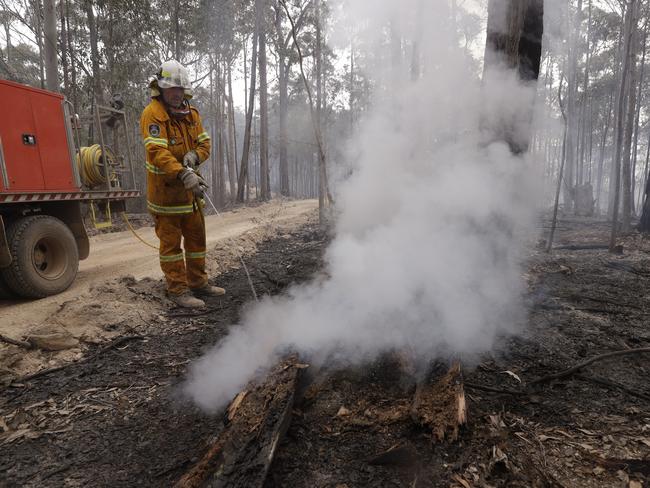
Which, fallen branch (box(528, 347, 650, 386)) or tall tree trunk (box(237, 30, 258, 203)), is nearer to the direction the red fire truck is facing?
the fallen branch

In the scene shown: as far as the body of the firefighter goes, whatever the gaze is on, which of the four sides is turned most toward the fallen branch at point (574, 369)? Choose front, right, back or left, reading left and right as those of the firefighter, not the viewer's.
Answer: front

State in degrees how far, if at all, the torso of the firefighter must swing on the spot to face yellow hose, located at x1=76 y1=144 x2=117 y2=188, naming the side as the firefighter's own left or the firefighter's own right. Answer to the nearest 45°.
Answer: approximately 180°

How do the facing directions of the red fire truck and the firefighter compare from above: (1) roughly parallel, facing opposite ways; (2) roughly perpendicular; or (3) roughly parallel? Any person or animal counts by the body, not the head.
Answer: roughly perpendicular

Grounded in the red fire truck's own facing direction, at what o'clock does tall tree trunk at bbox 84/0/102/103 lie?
The tall tree trunk is roughly at 5 o'clock from the red fire truck.

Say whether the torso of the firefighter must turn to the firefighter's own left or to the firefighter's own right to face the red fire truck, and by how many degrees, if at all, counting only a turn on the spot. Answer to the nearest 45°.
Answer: approximately 180°

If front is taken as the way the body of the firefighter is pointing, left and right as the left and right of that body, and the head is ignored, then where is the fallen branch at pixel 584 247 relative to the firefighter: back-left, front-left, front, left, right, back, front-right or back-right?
front-left

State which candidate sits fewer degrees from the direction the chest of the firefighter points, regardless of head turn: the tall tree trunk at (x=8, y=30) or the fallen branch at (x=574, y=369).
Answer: the fallen branch

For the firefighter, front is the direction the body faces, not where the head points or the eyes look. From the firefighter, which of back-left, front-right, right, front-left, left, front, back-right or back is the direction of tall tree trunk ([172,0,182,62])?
back-left

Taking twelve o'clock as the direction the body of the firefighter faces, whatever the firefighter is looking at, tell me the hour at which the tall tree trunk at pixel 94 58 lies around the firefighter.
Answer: The tall tree trunk is roughly at 7 o'clock from the firefighter.

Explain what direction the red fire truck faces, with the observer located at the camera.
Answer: facing the viewer and to the left of the viewer

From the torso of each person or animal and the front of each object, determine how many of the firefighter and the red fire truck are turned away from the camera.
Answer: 0

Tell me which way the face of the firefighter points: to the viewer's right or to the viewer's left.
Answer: to the viewer's right

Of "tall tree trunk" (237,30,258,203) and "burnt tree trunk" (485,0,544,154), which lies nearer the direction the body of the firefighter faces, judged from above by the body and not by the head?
the burnt tree trunk
